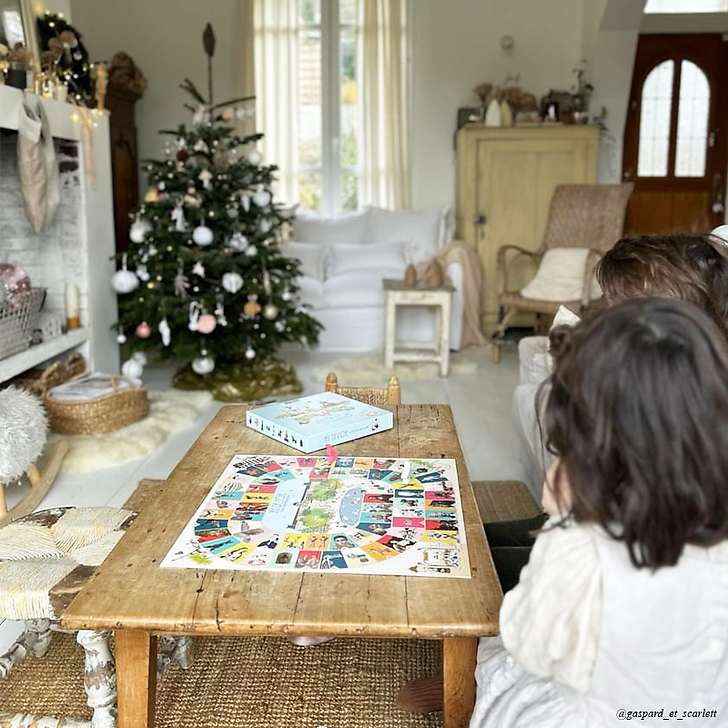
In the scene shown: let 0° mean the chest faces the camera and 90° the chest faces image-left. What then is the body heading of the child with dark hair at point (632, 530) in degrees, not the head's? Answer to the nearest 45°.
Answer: approximately 135°

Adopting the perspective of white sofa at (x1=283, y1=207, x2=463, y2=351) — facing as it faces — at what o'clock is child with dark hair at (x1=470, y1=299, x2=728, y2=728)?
The child with dark hair is roughly at 12 o'clock from the white sofa.

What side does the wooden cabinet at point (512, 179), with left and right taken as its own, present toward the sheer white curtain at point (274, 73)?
right

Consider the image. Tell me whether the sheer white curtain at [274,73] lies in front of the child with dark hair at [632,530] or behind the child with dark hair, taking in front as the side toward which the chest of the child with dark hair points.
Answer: in front

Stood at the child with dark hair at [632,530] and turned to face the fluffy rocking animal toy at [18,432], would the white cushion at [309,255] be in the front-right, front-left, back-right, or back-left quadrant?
front-right

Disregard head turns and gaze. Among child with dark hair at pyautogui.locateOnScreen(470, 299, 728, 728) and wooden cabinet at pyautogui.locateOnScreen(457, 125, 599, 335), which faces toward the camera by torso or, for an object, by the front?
the wooden cabinet

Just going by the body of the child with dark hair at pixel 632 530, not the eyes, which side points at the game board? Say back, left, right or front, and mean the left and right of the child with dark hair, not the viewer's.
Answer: front

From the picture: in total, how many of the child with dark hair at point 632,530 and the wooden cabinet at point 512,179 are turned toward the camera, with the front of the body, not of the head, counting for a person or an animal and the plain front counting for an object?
1

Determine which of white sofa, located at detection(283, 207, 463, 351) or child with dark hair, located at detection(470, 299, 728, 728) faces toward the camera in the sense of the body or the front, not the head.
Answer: the white sofa

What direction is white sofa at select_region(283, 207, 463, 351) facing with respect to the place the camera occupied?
facing the viewer

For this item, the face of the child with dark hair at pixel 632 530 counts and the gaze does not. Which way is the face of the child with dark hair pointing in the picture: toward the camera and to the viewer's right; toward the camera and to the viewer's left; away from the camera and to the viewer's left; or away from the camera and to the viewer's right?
away from the camera and to the viewer's left

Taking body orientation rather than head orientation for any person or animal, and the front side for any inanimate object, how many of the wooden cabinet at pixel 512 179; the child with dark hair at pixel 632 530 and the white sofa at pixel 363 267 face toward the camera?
2

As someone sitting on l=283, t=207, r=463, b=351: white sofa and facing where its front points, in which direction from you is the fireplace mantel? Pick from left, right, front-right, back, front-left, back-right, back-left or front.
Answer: front-right

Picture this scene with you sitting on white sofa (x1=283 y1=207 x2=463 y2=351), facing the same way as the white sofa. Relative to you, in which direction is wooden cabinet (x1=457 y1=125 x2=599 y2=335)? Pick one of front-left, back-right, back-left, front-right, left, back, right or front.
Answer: left

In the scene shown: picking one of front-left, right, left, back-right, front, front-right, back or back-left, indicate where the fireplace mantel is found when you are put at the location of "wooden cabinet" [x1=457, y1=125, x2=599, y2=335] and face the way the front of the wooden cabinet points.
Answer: front-right

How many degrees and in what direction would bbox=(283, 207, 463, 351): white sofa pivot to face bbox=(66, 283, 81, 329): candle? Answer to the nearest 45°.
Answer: approximately 45° to its right

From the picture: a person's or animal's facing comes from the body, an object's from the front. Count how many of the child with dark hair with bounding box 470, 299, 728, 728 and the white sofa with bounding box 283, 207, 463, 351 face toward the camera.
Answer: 1

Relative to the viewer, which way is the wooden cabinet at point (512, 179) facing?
toward the camera

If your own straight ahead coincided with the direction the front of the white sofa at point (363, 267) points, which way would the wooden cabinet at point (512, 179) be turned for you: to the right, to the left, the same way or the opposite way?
the same way

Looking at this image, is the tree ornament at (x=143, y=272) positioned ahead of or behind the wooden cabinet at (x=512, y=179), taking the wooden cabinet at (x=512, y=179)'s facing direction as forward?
ahead
